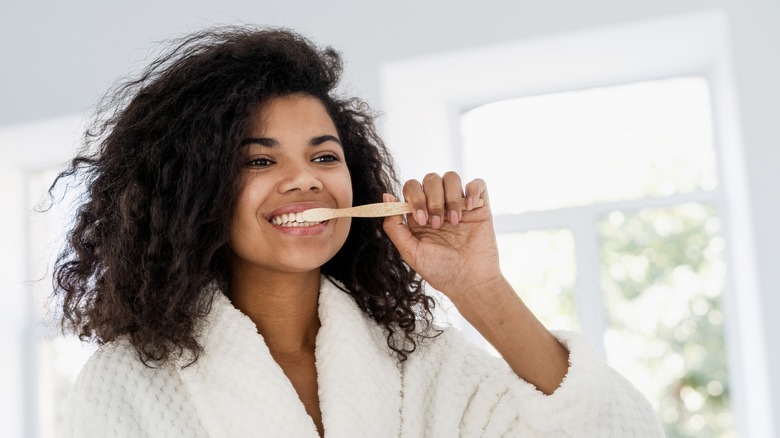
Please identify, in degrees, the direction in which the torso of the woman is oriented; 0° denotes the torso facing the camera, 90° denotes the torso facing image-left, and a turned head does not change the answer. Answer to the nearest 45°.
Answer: approximately 315°

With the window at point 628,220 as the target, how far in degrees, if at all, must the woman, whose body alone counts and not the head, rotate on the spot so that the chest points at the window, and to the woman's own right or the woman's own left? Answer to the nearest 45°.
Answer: approximately 90° to the woman's own left
